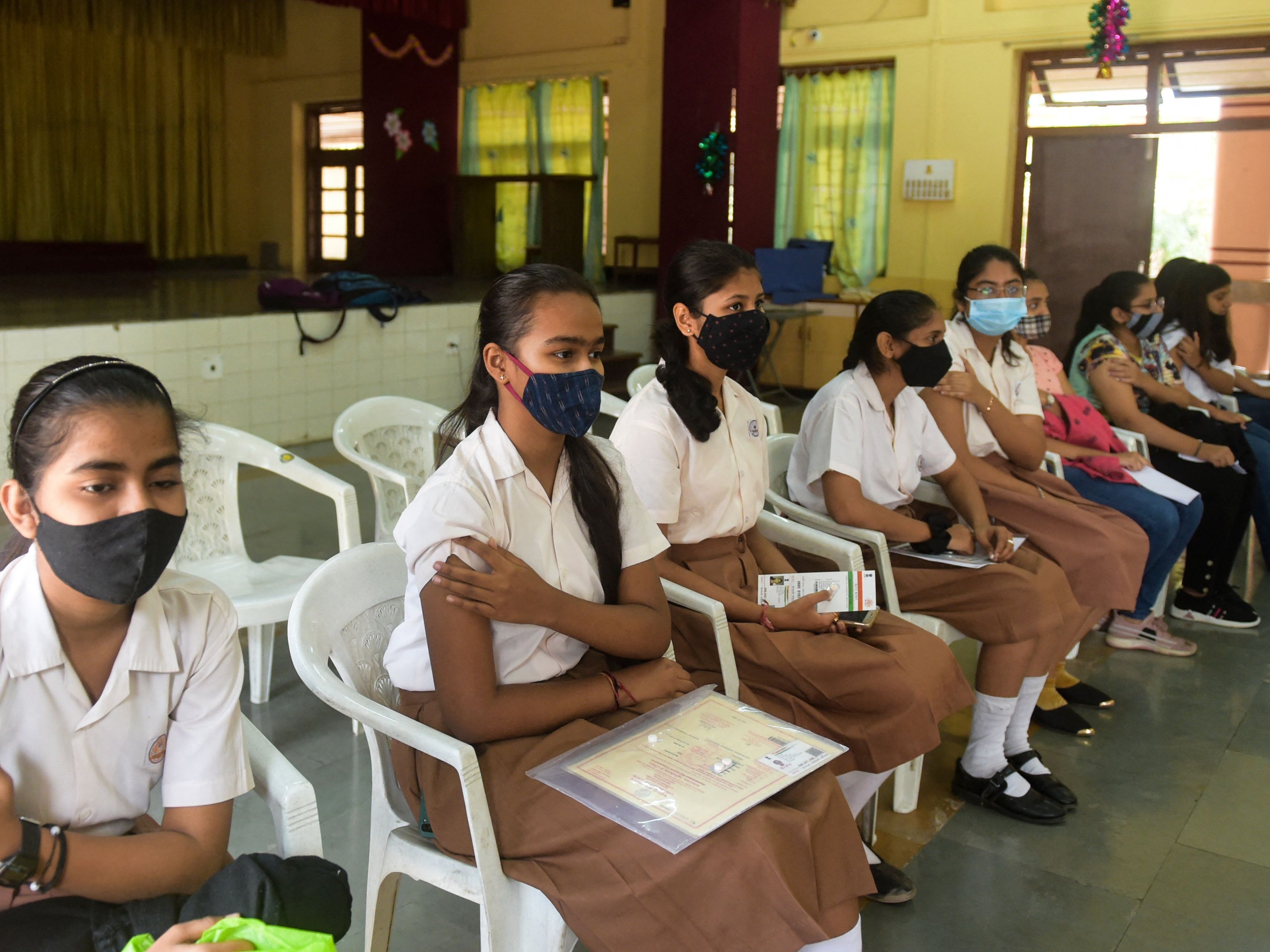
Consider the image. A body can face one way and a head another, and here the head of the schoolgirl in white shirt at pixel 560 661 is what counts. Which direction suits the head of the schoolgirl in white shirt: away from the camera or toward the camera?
toward the camera
